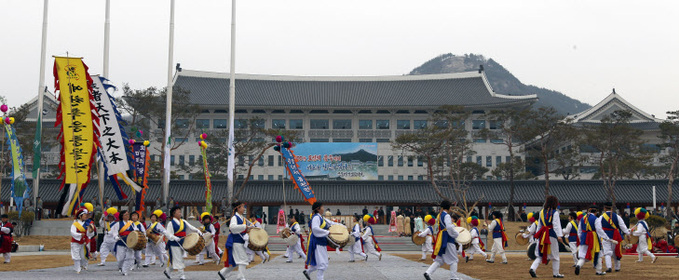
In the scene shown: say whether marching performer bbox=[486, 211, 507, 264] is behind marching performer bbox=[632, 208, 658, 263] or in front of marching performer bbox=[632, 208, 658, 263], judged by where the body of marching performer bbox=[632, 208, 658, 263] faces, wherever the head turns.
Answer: in front

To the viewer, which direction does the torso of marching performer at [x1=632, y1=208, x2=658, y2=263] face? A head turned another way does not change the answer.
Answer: to the viewer's left

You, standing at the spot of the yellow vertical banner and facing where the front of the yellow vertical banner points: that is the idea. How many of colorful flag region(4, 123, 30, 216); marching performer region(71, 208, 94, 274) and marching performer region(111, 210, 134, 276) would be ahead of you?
2

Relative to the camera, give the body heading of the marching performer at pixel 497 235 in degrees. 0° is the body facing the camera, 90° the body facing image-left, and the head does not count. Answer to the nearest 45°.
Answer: approximately 90°

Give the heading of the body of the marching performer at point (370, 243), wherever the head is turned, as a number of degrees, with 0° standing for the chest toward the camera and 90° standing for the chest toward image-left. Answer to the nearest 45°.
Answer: approximately 90°

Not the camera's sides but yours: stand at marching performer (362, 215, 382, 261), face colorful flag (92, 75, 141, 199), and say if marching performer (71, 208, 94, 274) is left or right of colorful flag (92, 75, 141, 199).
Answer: left

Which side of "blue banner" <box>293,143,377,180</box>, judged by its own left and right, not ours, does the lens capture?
front

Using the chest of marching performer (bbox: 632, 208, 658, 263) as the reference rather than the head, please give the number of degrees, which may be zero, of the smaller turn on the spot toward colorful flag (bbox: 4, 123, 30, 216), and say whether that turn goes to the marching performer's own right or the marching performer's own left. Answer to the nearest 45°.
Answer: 0° — they already face it

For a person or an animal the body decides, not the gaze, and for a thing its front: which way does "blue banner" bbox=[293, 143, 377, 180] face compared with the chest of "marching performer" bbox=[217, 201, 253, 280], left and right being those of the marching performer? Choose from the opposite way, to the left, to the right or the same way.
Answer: to the right

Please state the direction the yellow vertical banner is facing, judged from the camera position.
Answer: facing the viewer

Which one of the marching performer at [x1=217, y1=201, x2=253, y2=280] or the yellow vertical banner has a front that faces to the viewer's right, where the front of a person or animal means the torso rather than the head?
the marching performer
